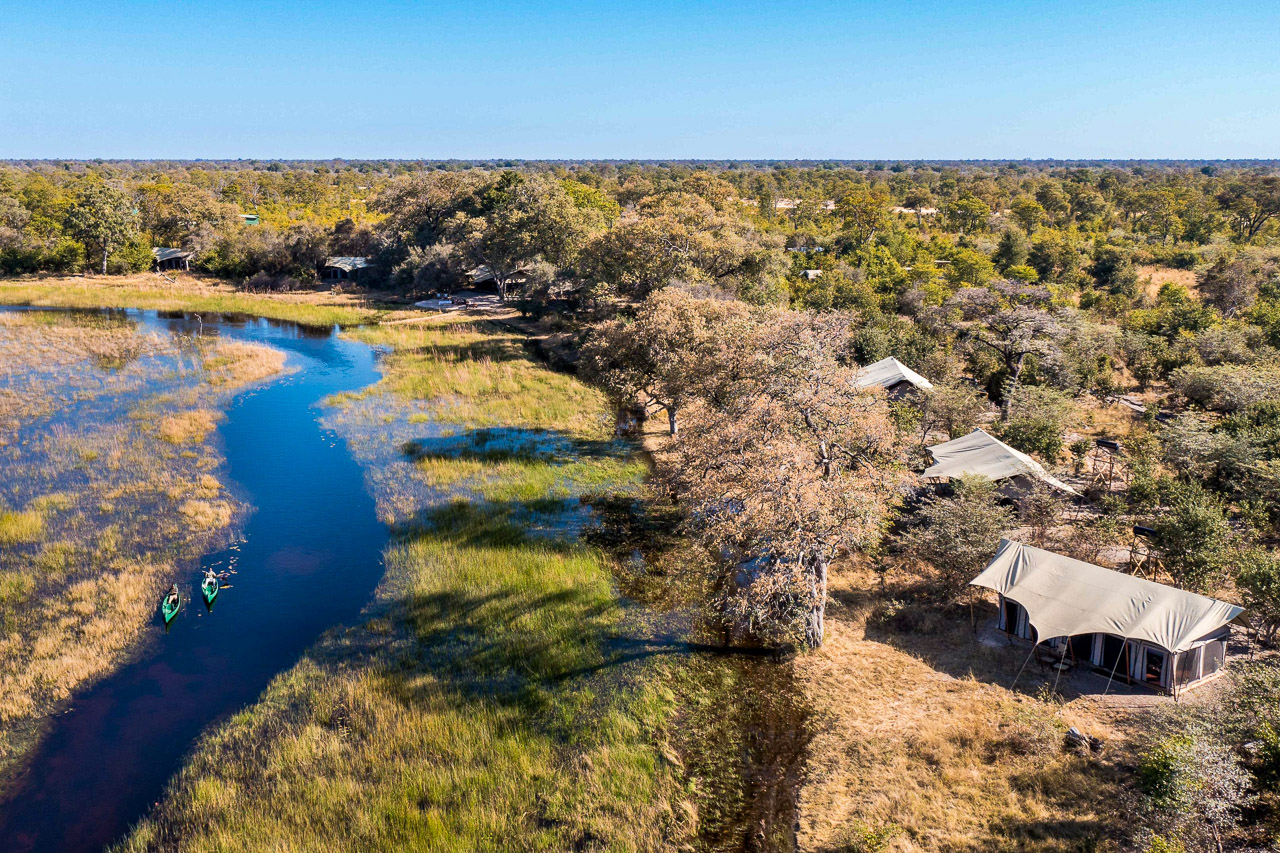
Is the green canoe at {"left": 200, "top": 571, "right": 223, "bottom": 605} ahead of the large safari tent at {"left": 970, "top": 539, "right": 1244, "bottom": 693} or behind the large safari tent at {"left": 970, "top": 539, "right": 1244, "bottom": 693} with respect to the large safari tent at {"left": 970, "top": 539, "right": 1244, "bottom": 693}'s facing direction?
ahead

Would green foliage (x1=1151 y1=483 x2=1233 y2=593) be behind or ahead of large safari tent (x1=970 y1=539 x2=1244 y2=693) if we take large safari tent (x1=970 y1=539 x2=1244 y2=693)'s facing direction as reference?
behind

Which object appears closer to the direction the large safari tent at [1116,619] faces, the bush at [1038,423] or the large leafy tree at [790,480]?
the large leafy tree

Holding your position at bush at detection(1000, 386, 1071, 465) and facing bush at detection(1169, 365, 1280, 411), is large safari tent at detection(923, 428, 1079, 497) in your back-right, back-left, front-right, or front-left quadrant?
back-right

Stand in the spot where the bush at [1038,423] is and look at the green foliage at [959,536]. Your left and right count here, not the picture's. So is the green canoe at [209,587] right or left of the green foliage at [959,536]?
right

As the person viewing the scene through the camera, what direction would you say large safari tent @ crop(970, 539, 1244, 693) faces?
facing the viewer and to the left of the viewer

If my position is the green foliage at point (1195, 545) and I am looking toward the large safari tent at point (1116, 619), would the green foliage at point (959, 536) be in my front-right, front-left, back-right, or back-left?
front-right

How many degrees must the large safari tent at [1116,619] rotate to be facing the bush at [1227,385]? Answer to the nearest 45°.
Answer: approximately 135° to its right

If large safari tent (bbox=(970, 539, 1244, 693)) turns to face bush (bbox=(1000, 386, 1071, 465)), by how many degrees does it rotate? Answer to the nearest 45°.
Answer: approximately 135° to its right

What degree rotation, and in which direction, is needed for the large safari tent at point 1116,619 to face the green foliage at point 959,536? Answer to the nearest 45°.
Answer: approximately 90° to its right
